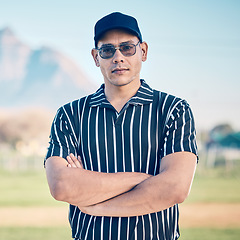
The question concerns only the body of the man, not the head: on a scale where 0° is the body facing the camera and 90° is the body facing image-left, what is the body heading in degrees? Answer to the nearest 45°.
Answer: approximately 0°
